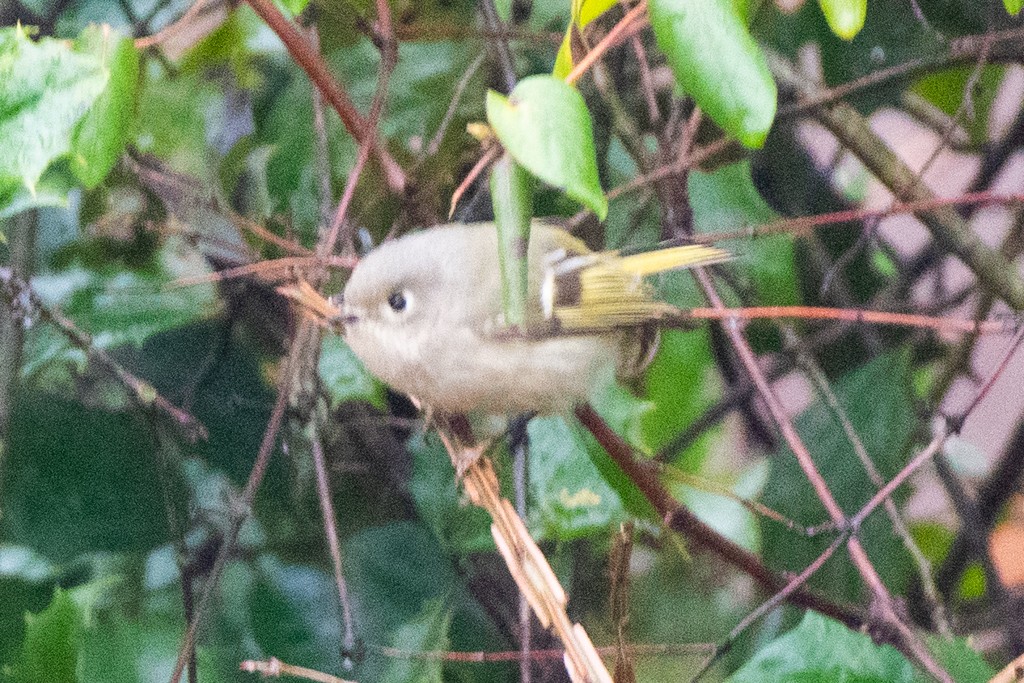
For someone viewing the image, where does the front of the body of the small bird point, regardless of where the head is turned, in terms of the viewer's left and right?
facing to the left of the viewer
